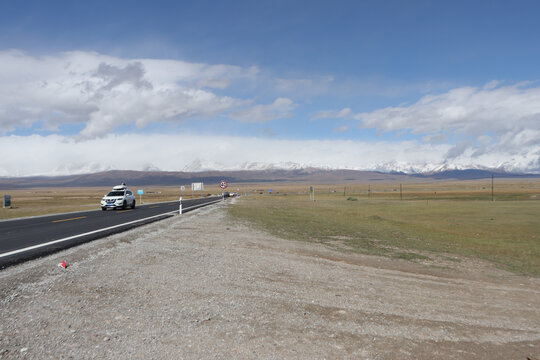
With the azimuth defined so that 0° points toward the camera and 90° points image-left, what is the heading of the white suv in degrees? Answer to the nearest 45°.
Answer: approximately 45°
